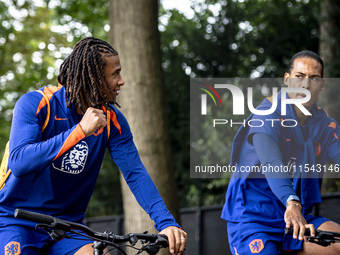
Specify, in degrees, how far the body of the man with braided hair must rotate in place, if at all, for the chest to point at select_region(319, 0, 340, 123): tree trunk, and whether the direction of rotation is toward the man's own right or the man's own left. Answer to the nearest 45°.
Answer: approximately 90° to the man's own left

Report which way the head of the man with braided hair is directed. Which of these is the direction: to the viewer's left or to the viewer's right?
to the viewer's right

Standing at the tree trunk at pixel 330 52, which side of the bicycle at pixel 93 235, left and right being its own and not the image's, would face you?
left

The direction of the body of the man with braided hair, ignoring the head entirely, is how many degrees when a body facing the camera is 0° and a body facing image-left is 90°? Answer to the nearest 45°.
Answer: approximately 315°

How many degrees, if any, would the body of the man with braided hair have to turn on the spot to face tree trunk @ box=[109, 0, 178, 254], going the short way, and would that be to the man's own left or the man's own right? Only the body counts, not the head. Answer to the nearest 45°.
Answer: approximately 135° to the man's own left

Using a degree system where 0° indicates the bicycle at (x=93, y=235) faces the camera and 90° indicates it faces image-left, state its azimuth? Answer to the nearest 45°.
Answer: approximately 315°
